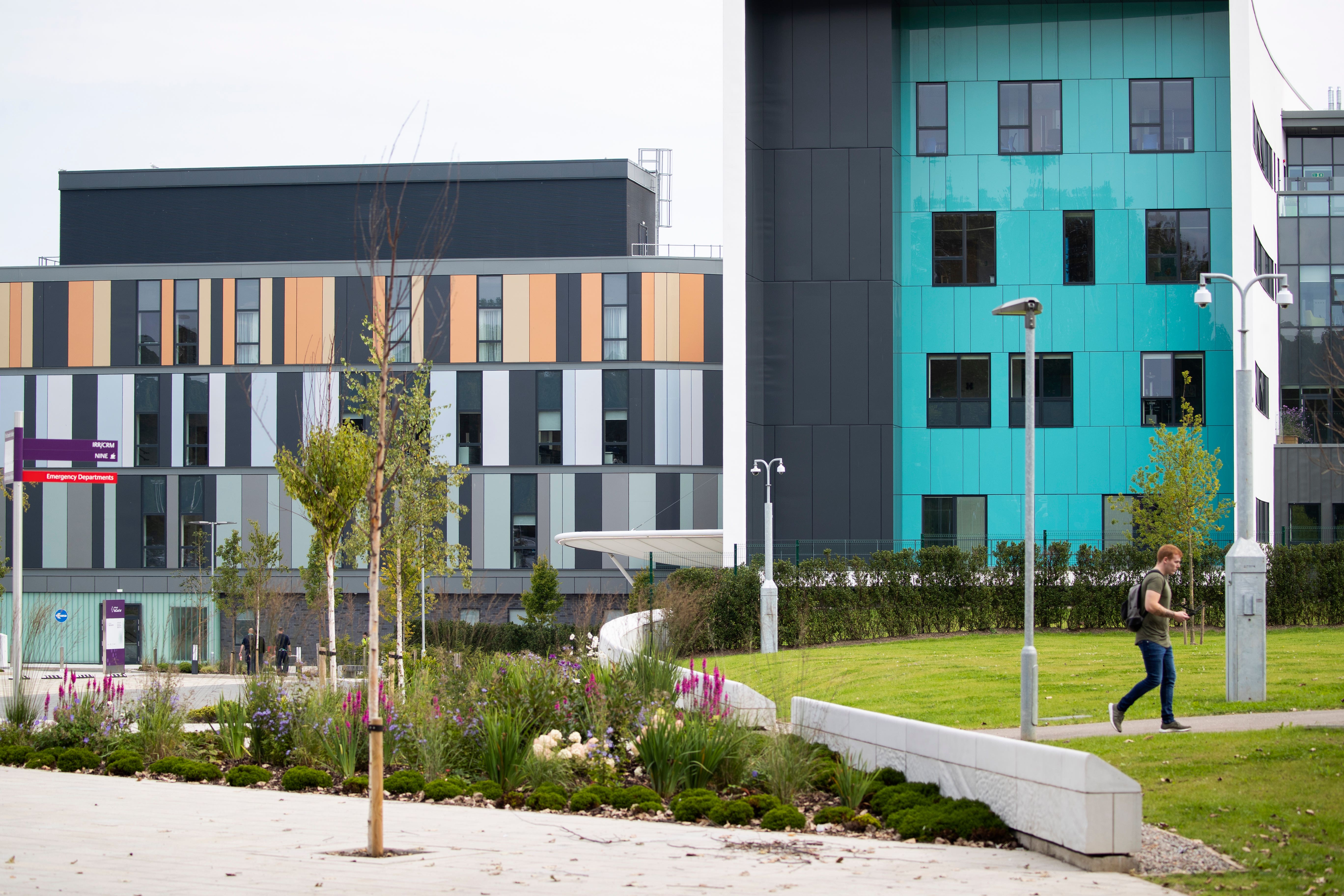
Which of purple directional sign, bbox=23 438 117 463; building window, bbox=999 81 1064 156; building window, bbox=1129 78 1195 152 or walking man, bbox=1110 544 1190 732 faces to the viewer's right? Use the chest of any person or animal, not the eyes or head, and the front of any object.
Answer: the walking man

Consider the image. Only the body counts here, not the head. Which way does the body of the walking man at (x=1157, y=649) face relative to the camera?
to the viewer's right

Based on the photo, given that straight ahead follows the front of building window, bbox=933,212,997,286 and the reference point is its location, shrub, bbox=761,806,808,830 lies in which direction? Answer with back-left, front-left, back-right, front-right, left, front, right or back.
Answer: front

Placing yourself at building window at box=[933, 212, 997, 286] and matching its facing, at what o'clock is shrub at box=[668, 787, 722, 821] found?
The shrub is roughly at 12 o'clock from the building window.

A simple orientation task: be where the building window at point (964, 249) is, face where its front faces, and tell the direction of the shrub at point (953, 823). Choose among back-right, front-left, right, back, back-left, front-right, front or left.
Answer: front

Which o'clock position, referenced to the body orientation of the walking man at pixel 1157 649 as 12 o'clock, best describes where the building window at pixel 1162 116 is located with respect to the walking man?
The building window is roughly at 9 o'clock from the walking man.

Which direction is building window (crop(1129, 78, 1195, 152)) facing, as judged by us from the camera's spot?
facing the viewer

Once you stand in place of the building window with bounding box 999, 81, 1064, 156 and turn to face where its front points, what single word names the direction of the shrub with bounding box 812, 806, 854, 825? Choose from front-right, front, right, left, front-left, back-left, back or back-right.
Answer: front

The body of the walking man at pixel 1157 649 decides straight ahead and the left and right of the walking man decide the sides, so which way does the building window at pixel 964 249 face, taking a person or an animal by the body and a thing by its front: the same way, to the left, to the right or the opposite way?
to the right

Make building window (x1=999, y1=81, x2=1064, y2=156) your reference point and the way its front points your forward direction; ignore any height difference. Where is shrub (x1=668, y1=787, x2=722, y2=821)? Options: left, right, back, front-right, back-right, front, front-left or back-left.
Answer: front

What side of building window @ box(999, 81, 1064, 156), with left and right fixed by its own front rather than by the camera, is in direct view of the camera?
front

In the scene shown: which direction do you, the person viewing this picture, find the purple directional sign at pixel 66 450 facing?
facing the viewer

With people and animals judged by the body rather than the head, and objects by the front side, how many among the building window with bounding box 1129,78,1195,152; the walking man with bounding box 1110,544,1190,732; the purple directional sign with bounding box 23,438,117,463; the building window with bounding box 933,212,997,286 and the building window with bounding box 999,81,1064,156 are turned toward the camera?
4

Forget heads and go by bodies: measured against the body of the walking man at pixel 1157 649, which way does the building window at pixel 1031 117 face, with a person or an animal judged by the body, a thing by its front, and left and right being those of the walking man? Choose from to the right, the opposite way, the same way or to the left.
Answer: to the right

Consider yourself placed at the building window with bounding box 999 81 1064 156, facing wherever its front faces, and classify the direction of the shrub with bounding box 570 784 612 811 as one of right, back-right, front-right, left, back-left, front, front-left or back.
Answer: front
